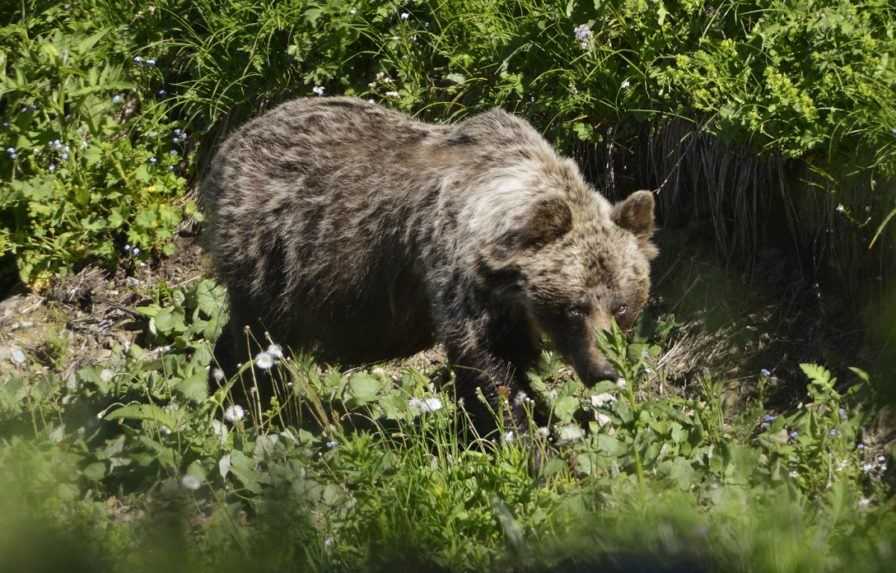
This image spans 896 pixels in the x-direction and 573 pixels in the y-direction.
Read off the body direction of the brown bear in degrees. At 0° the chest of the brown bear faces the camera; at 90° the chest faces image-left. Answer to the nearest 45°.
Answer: approximately 315°

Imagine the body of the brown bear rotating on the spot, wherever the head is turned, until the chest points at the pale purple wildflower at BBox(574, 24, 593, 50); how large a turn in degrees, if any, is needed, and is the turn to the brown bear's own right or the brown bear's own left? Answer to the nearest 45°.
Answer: approximately 90° to the brown bear's own left

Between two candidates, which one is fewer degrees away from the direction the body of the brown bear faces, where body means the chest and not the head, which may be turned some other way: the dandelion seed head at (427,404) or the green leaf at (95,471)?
the dandelion seed head

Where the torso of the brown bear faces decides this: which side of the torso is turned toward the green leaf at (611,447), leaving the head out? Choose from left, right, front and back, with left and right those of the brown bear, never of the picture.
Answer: front

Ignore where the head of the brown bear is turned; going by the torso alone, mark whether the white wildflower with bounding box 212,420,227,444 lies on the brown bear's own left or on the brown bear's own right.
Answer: on the brown bear's own right

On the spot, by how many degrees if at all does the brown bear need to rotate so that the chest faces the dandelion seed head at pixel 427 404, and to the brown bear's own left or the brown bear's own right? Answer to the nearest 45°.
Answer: approximately 45° to the brown bear's own right

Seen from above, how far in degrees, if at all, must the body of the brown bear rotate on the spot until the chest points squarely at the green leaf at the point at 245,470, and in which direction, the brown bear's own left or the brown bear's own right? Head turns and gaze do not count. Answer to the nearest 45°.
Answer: approximately 90° to the brown bear's own right

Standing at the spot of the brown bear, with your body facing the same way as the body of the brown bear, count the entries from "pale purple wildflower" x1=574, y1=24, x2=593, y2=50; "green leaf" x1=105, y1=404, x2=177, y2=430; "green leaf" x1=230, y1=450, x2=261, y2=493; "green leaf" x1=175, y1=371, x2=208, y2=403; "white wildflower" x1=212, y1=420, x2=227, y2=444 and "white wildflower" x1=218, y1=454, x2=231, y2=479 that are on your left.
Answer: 1

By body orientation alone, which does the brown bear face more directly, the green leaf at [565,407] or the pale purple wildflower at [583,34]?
the green leaf

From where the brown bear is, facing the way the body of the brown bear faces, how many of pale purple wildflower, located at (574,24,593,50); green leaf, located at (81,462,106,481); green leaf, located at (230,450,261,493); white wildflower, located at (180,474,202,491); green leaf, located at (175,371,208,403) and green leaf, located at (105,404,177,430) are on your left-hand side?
1

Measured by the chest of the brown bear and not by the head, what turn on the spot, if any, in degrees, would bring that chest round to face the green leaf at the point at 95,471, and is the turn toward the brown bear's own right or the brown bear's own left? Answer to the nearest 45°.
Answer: approximately 90° to the brown bear's own right

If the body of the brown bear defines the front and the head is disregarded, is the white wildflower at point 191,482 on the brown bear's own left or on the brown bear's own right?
on the brown bear's own right
